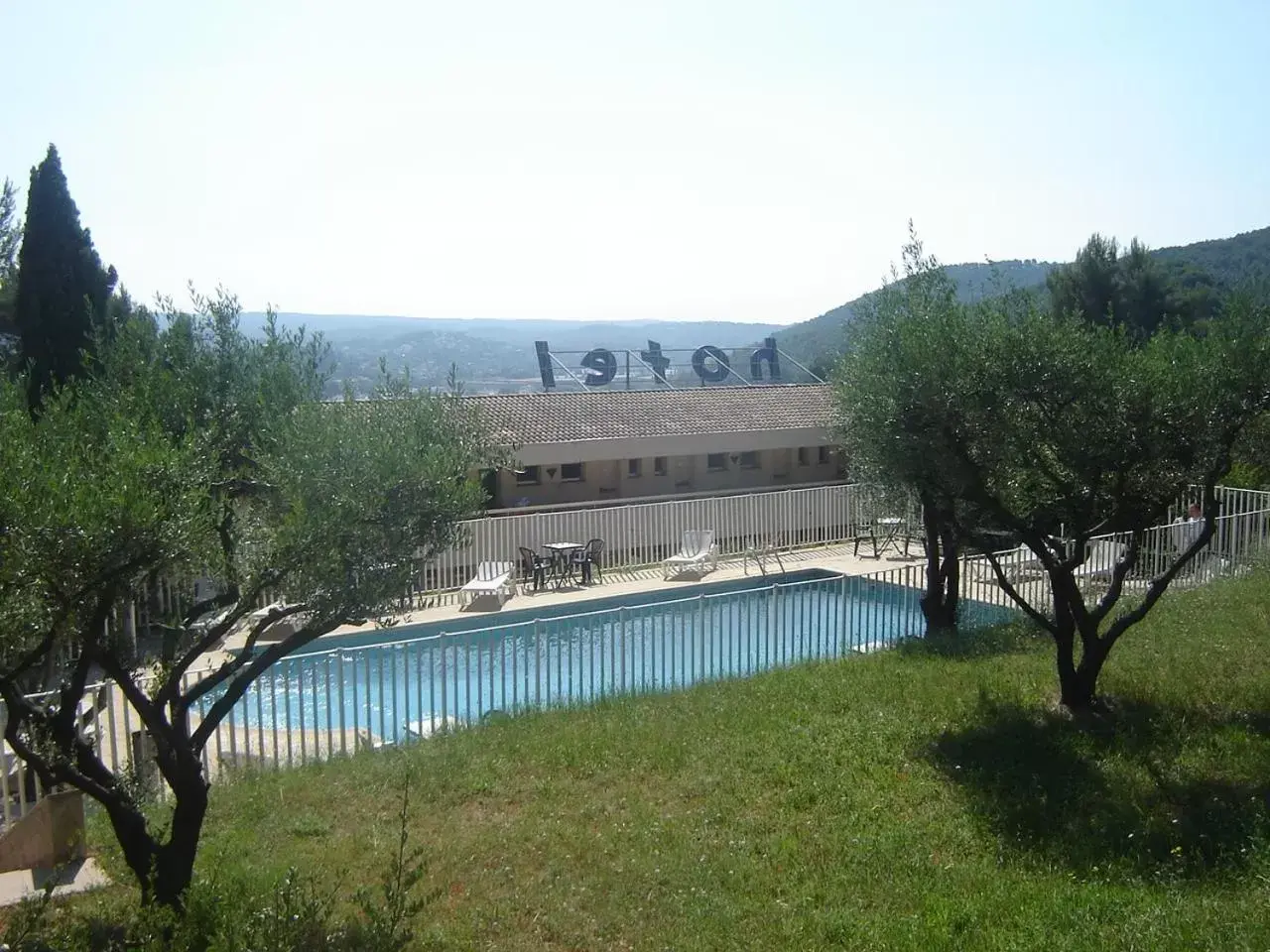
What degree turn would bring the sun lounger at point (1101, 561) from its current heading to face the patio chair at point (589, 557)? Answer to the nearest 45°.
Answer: approximately 45° to its right

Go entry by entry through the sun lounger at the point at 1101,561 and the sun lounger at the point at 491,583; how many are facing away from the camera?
0

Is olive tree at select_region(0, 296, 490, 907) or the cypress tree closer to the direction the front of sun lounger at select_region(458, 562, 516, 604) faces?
the olive tree

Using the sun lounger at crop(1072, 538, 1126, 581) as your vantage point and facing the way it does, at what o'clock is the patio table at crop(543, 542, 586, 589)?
The patio table is roughly at 1 o'clock from the sun lounger.

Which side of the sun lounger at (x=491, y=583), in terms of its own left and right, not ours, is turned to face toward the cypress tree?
right

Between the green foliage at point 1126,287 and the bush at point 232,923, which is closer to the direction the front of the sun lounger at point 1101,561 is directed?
the bush

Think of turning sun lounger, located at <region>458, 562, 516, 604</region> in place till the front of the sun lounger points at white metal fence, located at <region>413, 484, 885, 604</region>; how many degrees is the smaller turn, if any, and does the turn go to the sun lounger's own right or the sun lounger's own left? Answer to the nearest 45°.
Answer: approximately 180°

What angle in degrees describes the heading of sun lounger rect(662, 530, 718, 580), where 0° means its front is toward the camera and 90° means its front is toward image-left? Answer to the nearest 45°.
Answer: approximately 45°

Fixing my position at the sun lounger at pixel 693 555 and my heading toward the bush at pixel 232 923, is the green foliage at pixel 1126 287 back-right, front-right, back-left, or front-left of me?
back-left

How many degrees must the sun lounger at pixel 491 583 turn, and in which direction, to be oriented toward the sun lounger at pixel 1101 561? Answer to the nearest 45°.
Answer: approximately 135° to its left

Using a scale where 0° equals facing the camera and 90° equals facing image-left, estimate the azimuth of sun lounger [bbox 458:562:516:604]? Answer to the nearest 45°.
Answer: approximately 45°

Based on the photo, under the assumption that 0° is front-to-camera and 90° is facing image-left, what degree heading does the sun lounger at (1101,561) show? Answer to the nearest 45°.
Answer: approximately 45°
